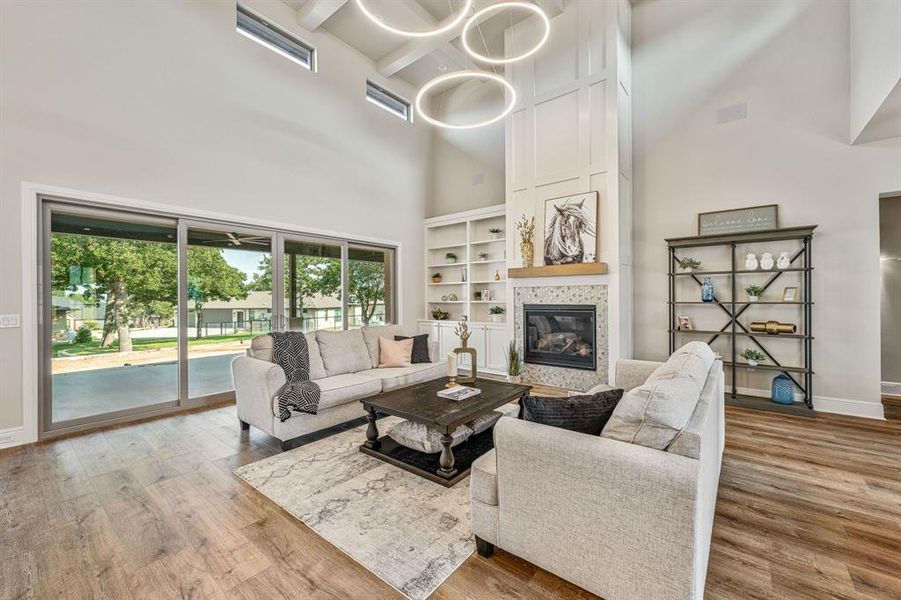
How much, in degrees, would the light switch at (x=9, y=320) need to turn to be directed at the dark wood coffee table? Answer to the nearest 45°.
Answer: approximately 45° to its left

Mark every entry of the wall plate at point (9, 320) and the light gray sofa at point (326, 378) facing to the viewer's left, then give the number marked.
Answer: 0

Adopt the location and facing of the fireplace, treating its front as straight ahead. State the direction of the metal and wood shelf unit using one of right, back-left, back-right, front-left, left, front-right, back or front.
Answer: back-left

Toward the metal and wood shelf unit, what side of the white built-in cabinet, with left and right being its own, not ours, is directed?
left

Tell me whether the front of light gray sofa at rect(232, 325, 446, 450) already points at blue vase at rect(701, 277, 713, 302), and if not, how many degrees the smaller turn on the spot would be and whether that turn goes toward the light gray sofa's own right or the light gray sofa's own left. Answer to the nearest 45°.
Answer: approximately 45° to the light gray sofa's own left

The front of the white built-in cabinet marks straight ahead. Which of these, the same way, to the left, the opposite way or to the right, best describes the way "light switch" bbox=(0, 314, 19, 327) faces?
to the left

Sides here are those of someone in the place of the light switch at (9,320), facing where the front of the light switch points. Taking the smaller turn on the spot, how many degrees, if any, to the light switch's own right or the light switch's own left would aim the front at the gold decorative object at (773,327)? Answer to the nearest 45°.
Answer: approximately 45° to the light switch's own left

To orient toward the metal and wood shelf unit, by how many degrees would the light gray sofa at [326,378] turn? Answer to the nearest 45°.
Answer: approximately 45° to its left

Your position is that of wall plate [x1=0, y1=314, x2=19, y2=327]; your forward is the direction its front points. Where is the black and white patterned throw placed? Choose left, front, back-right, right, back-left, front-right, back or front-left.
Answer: front-left

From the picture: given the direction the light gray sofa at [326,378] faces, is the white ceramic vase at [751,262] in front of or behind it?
in front

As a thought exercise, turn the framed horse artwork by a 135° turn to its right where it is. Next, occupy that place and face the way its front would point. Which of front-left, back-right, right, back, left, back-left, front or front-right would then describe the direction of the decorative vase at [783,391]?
right

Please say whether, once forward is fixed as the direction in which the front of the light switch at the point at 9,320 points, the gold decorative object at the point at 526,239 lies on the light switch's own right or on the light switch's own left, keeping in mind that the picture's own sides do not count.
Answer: on the light switch's own left

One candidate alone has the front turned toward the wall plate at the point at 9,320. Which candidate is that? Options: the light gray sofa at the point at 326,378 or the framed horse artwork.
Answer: the framed horse artwork

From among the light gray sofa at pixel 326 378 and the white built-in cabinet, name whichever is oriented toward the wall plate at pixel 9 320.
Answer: the white built-in cabinet

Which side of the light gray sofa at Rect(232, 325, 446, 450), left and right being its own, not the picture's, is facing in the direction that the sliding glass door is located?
back

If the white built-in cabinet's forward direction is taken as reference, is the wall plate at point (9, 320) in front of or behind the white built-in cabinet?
in front

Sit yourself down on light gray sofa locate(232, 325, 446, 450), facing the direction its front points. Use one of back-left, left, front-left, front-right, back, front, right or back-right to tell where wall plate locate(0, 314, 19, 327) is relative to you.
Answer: back-right

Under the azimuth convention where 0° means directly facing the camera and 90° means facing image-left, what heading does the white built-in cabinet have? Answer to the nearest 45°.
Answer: approximately 45°
